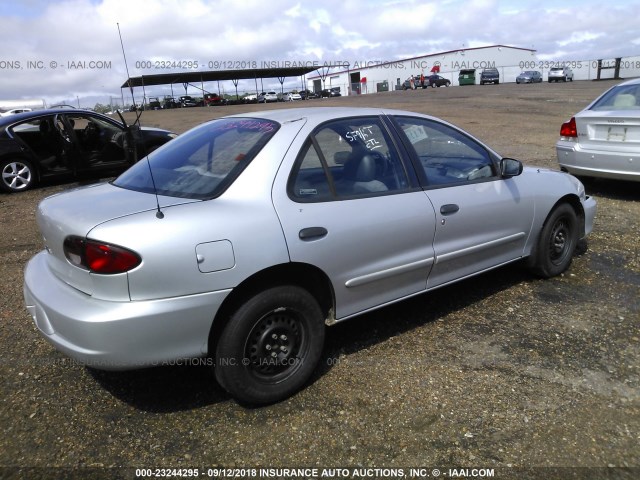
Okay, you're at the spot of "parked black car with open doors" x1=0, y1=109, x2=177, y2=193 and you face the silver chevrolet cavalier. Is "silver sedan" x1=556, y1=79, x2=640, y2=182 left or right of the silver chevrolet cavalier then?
left

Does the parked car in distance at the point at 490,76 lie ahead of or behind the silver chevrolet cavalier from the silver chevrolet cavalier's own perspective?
ahead

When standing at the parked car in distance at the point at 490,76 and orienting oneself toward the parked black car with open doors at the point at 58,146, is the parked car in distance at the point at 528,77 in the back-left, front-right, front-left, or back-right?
back-left

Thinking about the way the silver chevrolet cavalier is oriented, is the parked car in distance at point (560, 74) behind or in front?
in front

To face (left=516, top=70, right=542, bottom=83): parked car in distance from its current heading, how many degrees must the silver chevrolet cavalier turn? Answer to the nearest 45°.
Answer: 0° — it already faces it

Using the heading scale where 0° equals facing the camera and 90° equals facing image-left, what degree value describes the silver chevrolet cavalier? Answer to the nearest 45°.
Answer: approximately 225°

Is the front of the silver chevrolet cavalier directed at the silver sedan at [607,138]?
yes

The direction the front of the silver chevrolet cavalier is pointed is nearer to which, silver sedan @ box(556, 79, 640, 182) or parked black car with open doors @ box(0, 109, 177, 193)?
the silver sedan

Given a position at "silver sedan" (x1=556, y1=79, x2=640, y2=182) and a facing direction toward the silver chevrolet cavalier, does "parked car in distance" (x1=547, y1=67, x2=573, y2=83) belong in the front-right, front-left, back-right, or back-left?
back-right
